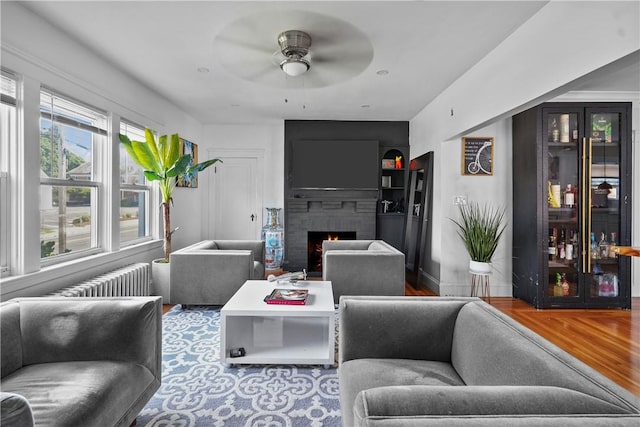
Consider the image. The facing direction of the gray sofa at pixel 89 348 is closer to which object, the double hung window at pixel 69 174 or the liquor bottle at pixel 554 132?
the liquor bottle

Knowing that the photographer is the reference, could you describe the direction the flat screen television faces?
facing the viewer

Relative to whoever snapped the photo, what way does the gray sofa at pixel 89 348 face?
facing the viewer and to the right of the viewer

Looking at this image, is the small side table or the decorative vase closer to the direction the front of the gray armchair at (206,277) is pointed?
the small side table

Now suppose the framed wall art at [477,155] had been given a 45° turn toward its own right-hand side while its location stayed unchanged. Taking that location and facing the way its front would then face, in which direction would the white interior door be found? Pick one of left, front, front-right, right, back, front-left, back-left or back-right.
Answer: front-right

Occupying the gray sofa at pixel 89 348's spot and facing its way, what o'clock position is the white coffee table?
The white coffee table is roughly at 10 o'clock from the gray sofa.

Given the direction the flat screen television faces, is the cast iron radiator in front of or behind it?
in front

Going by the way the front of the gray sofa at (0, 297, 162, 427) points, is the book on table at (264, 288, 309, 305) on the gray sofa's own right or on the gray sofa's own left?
on the gray sofa's own left
